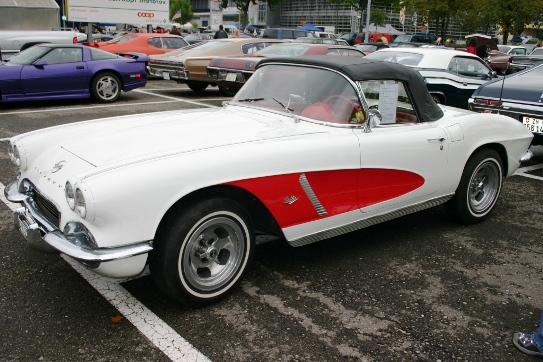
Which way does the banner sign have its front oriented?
toward the camera

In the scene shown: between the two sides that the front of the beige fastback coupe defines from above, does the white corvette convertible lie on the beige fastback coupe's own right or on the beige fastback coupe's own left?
on the beige fastback coupe's own right

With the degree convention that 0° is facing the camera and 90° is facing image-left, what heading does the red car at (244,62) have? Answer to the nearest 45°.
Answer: approximately 225°

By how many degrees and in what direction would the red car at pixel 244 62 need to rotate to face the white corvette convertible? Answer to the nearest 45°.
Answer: approximately 135° to its right

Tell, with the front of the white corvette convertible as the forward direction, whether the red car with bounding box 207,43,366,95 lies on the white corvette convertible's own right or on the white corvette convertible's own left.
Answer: on the white corvette convertible's own right

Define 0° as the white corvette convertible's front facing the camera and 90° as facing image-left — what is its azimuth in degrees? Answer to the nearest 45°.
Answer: approximately 45°

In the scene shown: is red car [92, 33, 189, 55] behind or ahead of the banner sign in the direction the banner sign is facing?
ahead

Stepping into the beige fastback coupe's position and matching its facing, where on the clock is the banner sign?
The banner sign is roughly at 10 o'clock from the beige fastback coupe.

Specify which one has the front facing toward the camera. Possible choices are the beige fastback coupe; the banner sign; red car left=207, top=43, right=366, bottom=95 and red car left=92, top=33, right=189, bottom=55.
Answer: the banner sign

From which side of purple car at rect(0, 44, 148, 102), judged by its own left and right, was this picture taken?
left

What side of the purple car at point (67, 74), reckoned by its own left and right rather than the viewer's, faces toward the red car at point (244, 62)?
back

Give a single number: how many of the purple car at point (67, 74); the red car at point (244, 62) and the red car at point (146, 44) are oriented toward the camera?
0

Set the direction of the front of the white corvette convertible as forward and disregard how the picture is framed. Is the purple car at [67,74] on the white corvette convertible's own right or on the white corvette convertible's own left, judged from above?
on the white corvette convertible's own right

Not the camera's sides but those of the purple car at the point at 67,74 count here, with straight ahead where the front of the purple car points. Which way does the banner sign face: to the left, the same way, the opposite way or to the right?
to the left

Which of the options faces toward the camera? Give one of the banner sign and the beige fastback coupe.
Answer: the banner sign
